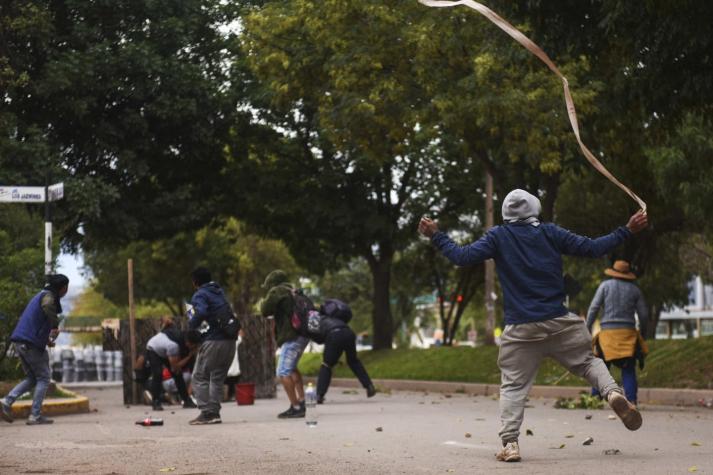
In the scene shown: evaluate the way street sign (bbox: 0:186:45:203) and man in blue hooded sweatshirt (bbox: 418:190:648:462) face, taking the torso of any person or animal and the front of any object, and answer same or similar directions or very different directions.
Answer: very different directions

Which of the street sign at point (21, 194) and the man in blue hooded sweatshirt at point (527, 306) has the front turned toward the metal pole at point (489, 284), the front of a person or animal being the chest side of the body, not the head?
the man in blue hooded sweatshirt

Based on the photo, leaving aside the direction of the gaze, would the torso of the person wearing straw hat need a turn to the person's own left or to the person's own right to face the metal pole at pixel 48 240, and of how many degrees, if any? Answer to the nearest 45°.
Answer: approximately 90° to the person's own left

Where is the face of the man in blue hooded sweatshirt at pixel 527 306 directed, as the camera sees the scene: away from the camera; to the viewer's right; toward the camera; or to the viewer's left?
away from the camera

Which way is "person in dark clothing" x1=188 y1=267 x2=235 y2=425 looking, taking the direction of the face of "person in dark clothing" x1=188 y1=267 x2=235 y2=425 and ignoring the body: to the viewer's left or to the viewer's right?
to the viewer's left

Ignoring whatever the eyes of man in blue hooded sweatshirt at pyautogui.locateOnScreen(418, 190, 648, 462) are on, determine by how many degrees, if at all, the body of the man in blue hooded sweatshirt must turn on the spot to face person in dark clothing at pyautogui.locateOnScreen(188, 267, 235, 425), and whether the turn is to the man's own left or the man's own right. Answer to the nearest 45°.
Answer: approximately 45° to the man's own left

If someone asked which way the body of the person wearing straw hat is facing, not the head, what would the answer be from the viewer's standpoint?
away from the camera

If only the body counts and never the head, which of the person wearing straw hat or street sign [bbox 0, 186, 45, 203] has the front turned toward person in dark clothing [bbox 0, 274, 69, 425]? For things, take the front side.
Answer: the street sign

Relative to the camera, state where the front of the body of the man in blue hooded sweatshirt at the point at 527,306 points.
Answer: away from the camera

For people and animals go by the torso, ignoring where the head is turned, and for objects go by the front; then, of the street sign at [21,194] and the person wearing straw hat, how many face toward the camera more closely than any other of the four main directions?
1

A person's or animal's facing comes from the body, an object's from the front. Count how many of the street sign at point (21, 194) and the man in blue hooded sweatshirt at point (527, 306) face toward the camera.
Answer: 1
